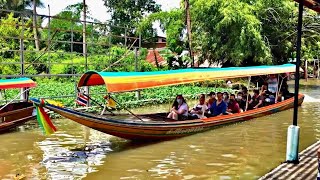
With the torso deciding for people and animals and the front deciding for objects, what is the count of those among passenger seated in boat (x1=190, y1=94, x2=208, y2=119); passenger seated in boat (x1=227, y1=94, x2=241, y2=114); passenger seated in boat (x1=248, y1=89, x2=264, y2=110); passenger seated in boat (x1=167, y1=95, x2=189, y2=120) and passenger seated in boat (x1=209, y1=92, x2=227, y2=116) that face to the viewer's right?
0

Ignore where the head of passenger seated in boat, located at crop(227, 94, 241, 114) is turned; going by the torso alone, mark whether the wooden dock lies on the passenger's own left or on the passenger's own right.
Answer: on the passenger's own left

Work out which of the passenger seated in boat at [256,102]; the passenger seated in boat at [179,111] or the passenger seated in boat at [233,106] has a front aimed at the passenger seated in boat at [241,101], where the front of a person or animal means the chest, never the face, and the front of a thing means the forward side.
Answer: the passenger seated in boat at [256,102]

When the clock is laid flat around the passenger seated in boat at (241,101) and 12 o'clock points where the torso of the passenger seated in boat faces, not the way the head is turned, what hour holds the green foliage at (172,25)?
The green foliage is roughly at 4 o'clock from the passenger seated in boat.

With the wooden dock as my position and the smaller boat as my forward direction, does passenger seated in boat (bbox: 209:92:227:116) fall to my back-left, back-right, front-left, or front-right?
front-right

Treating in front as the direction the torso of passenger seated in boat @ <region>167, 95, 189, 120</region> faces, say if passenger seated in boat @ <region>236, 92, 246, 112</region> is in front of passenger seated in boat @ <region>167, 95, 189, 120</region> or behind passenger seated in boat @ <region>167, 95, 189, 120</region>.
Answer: behind

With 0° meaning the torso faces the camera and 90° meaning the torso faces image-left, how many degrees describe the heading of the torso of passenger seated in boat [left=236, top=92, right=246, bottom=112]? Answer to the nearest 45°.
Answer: approximately 45°

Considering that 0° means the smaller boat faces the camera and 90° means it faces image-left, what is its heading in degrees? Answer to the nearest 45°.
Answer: approximately 45°

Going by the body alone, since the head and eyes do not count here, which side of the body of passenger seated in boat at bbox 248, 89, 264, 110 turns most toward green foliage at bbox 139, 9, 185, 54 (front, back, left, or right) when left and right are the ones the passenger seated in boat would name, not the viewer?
right

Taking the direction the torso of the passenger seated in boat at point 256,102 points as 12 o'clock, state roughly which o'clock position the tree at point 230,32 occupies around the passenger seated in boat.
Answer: The tree is roughly at 4 o'clock from the passenger seated in boat.

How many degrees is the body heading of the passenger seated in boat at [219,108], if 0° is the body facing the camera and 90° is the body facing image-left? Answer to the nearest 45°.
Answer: approximately 45°

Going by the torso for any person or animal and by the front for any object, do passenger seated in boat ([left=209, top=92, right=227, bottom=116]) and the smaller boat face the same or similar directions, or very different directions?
same or similar directions

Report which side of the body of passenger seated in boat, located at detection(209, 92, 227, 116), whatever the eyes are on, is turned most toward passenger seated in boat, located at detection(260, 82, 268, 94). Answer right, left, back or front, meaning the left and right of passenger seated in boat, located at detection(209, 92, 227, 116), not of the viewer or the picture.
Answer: back

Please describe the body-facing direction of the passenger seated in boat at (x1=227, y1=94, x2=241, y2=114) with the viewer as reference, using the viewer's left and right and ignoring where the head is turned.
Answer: facing the viewer and to the left of the viewer

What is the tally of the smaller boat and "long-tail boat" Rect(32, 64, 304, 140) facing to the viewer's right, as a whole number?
0

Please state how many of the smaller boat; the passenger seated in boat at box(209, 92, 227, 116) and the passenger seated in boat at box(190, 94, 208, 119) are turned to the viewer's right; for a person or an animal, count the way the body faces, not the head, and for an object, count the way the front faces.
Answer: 0

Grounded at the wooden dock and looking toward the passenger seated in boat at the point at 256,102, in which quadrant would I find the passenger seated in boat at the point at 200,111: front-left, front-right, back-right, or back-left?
front-left
